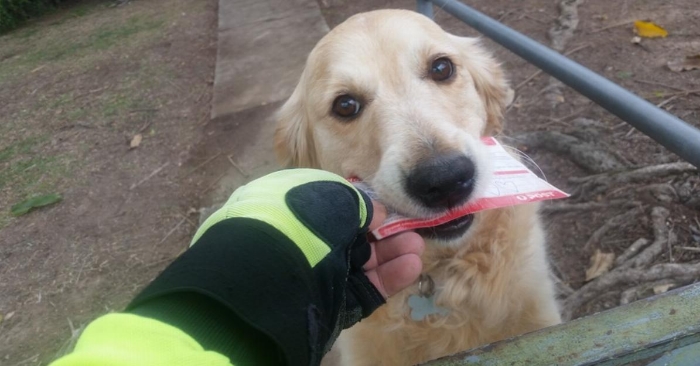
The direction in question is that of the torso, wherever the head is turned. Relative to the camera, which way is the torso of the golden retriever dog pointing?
toward the camera

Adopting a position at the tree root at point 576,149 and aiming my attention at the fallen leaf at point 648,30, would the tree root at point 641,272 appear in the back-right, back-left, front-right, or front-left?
back-right

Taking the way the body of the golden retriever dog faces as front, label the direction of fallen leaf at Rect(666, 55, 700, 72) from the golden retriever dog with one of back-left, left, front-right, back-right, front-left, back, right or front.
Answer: back-left

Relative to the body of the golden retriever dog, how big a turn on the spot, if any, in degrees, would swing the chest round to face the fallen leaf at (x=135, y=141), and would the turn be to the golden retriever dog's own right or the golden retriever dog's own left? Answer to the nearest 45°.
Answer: approximately 135° to the golden retriever dog's own right

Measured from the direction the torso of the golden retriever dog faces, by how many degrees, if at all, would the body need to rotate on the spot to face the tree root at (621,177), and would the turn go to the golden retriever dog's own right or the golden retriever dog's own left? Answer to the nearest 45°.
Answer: approximately 135° to the golden retriever dog's own left

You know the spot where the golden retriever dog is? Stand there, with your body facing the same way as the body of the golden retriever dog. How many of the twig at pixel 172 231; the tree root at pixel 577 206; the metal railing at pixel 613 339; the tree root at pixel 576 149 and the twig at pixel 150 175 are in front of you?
1

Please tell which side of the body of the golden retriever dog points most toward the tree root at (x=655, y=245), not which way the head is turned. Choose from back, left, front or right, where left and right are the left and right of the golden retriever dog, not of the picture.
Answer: left

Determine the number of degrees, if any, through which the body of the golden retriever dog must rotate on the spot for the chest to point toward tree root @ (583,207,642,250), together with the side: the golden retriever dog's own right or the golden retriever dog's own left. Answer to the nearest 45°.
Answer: approximately 135° to the golden retriever dog's own left
